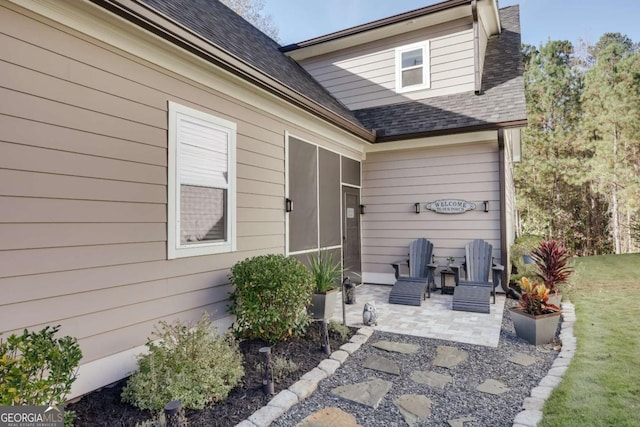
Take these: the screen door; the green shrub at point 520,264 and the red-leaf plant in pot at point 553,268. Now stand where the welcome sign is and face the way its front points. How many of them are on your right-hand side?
1

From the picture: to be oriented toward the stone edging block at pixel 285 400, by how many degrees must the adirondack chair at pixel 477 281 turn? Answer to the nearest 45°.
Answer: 0° — it already faces it

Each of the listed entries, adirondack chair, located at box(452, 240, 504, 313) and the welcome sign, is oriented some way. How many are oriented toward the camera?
2

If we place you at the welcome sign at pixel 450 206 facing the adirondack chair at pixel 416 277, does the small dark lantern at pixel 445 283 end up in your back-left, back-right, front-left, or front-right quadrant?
front-left

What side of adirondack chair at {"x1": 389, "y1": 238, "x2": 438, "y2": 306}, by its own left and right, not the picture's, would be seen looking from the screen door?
right

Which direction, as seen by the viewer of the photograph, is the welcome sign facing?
facing the viewer

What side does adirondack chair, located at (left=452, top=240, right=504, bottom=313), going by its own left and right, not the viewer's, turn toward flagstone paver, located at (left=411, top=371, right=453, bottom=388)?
front

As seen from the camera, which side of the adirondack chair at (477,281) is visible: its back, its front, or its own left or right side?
front

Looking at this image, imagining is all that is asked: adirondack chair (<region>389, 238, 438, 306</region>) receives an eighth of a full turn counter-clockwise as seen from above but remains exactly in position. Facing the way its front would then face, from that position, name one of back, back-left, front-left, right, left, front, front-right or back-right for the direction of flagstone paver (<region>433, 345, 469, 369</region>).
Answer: front

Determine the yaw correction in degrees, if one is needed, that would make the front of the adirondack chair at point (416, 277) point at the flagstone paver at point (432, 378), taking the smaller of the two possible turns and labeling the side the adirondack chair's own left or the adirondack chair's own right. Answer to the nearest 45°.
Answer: approximately 45° to the adirondack chair's own left

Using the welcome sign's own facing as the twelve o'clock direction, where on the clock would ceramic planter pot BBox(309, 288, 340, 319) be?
The ceramic planter pot is roughly at 1 o'clock from the welcome sign.

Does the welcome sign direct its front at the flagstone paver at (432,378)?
yes

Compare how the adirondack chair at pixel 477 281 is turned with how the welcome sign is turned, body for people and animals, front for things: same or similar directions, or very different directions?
same or similar directions

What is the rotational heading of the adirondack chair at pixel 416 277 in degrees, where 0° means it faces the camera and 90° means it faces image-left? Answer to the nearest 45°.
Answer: approximately 45°

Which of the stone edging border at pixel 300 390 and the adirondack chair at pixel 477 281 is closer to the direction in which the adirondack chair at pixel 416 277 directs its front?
the stone edging border

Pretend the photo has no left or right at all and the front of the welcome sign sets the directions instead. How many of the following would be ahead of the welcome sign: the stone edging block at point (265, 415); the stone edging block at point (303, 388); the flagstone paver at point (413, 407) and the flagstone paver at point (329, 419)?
4
